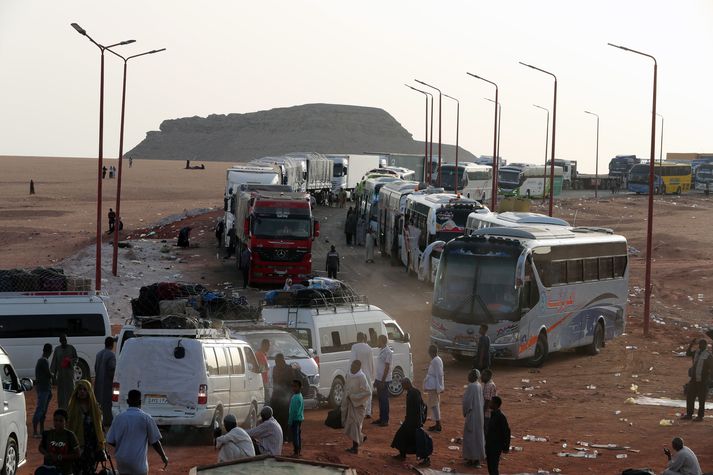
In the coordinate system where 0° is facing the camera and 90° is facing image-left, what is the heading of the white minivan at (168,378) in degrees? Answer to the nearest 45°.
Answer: approximately 225°

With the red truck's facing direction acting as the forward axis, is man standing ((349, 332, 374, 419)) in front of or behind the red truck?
in front

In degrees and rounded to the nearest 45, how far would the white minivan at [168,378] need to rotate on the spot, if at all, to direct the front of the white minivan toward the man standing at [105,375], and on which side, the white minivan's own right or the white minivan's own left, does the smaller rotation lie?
approximately 90° to the white minivan's own left

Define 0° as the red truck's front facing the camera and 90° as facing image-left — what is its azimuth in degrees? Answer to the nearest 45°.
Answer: approximately 0°

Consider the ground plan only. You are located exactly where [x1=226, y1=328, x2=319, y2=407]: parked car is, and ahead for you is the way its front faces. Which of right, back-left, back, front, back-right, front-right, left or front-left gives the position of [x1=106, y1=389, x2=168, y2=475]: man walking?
front-right

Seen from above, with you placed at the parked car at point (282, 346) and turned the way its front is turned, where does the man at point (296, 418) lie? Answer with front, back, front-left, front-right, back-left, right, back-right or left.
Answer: front-right

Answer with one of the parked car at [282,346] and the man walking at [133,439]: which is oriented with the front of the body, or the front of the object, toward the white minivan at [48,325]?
the man walking

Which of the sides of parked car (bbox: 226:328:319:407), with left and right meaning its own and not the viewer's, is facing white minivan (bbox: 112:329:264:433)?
right

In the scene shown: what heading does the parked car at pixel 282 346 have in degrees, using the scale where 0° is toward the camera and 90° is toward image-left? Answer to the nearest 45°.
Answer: approximately 315°
